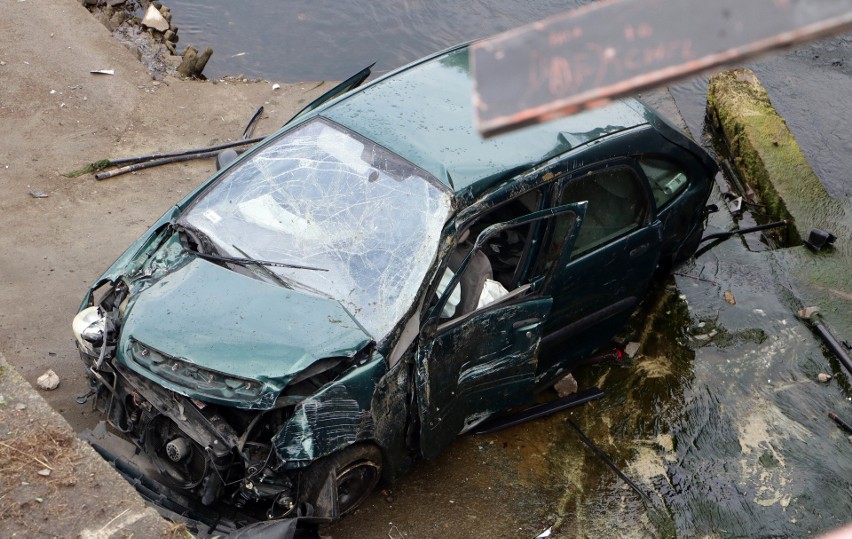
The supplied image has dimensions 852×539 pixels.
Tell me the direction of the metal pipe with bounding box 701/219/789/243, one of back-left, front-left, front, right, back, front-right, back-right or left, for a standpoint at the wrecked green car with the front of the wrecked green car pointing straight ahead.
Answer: back

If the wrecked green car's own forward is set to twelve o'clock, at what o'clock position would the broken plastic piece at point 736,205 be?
The broken plastic piece is roughly at 6 o'clock from the wrecked green car.

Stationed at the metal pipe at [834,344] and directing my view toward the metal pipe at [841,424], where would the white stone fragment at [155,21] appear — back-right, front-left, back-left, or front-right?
back-right

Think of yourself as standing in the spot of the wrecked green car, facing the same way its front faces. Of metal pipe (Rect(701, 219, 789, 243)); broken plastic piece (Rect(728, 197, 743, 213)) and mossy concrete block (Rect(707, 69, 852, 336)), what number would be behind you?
3

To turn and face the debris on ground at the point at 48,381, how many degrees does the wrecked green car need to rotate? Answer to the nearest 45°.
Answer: approximately 45° to its right

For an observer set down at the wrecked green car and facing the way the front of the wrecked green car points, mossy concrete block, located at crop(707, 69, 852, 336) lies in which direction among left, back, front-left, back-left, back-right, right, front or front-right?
back

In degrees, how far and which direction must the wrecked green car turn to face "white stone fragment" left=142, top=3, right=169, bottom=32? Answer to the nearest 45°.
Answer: approximately 135° to its right

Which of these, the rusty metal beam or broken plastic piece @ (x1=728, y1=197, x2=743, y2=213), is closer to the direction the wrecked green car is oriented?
the rusty metal beam

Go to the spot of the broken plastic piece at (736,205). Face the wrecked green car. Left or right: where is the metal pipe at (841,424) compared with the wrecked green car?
left

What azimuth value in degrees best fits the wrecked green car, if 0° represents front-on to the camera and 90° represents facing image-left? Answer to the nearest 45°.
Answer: approximately 45°

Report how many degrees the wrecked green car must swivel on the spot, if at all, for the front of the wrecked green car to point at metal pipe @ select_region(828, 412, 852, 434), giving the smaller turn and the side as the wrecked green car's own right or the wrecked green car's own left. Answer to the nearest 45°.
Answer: approximately 135° to the wrecked green car's own left
